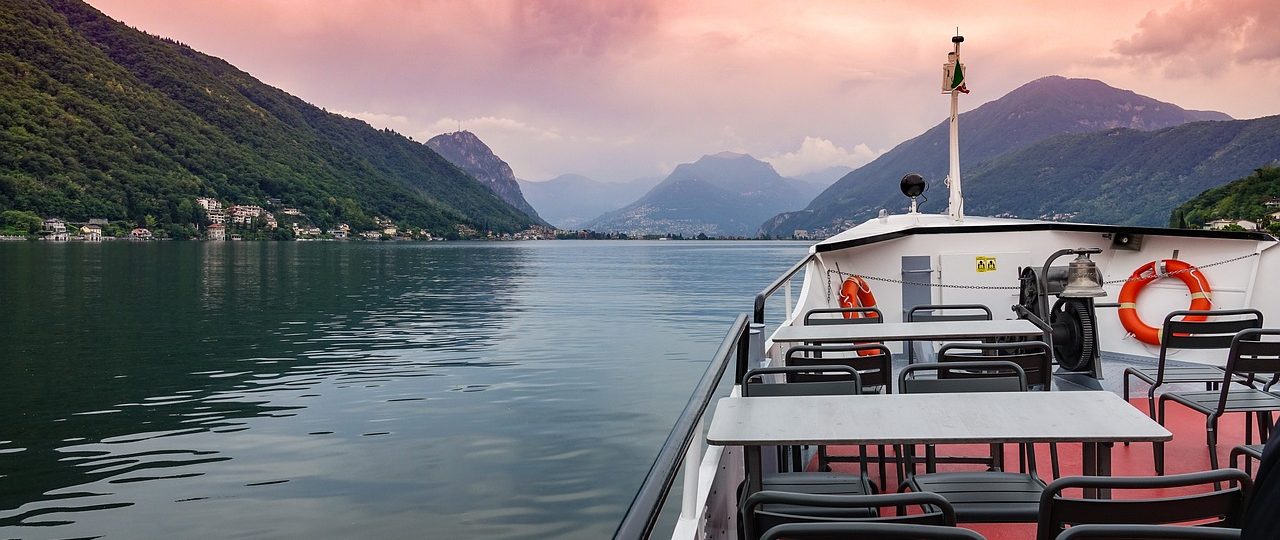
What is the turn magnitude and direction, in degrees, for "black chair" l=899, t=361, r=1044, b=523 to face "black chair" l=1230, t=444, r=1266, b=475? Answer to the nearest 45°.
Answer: approximately 135° to its left

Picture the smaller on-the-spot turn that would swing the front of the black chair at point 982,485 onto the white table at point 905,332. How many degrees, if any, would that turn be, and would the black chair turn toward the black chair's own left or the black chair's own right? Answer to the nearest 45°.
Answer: approximately 180°

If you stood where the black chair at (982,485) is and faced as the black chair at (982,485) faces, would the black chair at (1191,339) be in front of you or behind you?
behind

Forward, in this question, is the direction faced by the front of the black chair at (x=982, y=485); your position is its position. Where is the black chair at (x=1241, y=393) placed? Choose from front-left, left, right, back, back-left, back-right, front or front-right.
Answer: back-left

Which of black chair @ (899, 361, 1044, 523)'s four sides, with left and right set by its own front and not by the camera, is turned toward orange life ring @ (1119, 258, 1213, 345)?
back

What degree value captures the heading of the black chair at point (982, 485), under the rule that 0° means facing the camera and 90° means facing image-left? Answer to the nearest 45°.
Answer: approximately 0°

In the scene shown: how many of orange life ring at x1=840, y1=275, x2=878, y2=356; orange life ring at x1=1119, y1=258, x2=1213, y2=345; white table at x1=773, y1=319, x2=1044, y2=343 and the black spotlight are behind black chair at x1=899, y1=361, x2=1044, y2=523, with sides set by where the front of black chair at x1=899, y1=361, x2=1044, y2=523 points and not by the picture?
4

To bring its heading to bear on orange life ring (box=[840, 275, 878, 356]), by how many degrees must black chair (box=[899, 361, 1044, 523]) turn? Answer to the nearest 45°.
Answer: approximately 180°

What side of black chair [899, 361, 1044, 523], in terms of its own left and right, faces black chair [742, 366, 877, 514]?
right

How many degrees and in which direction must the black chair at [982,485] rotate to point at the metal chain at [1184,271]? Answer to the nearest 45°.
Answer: approximately 180°

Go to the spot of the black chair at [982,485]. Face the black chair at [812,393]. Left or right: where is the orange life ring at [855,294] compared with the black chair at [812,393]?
right
